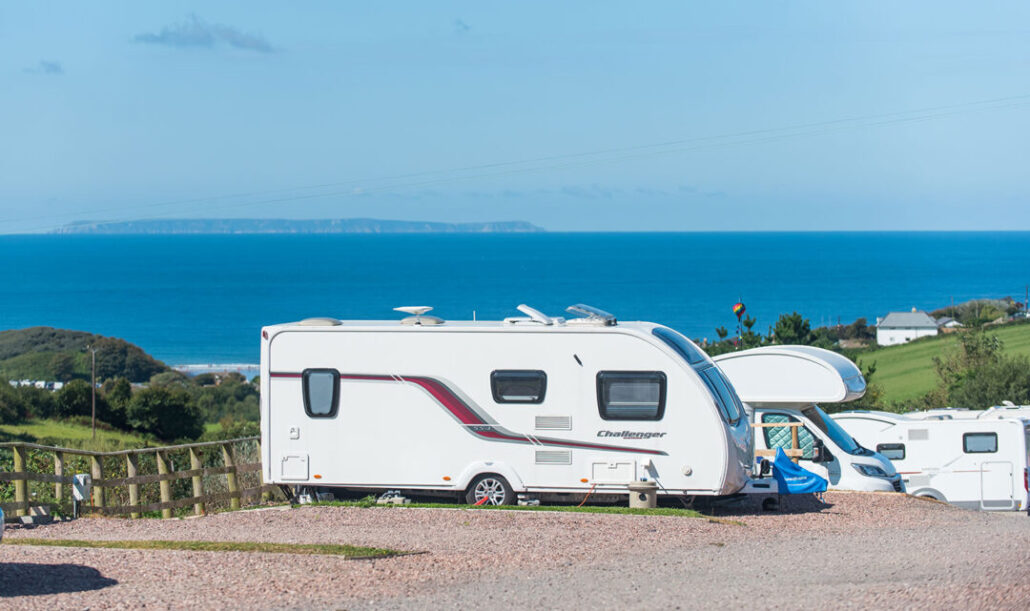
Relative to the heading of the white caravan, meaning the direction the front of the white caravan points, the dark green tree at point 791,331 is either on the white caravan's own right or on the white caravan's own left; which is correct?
on the white caravan's own left

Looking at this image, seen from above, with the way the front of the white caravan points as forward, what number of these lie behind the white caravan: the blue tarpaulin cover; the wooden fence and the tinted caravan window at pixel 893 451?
1

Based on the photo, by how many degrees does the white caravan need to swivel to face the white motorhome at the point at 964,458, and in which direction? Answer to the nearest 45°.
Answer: approximately 45° to its left

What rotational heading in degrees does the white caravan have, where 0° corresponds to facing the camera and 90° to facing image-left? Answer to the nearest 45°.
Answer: approximately 270°

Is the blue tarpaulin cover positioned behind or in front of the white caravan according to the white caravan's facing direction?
in front

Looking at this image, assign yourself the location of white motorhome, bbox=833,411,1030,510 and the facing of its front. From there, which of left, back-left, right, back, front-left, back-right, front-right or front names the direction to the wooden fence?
front-left

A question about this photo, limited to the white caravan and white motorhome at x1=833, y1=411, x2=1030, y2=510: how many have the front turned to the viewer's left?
1

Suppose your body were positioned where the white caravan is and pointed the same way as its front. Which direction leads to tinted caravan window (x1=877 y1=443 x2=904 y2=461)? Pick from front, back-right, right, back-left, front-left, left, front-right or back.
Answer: front-left

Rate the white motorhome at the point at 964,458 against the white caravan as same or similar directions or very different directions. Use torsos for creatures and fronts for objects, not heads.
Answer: very different directions

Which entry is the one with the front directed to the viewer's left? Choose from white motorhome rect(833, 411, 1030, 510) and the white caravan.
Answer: the white motorhome

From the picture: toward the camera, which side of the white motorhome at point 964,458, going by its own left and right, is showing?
left

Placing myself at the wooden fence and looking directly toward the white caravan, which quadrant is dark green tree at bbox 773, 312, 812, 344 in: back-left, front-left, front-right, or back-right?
front-left

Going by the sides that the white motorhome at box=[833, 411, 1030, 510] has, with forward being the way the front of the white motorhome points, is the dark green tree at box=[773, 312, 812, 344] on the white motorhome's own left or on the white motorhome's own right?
on the white motorhome's own right

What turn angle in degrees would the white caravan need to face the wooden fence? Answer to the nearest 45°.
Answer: approximately 180°
